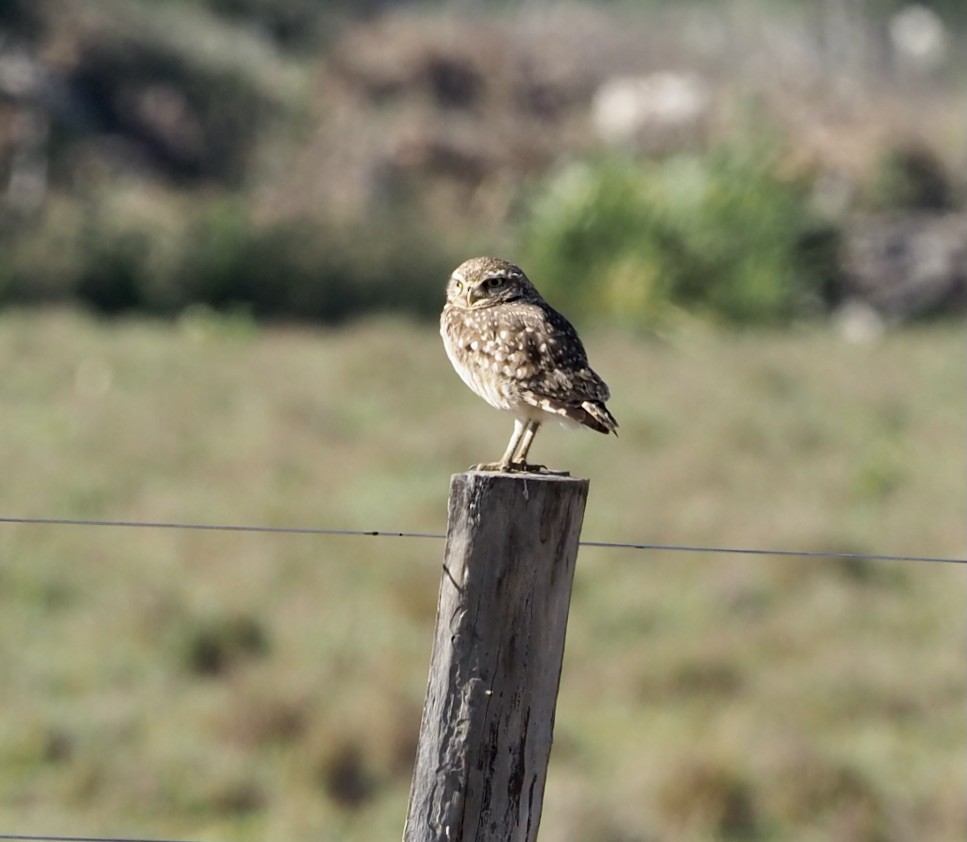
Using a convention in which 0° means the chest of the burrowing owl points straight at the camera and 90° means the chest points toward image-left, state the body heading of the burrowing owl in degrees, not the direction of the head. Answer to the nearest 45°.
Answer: approximately 90°

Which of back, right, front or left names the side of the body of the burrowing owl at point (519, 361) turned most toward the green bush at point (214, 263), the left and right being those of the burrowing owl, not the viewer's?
right
